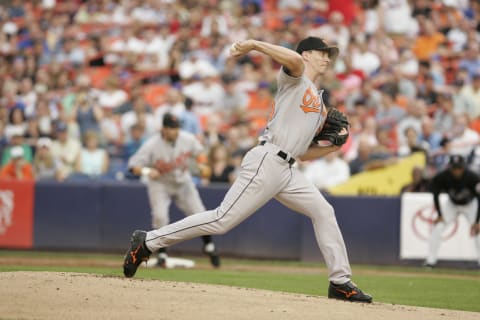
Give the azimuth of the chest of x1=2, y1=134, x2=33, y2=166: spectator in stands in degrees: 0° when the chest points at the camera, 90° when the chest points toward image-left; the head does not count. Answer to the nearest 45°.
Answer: approximately 0°

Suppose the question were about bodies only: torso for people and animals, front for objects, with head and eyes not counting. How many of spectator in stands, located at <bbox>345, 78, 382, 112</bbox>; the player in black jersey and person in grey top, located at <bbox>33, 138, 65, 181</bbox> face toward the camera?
3

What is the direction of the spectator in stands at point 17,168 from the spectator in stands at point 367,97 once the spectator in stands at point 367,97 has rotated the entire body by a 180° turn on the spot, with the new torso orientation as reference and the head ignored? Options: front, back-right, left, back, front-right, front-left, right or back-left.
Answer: left

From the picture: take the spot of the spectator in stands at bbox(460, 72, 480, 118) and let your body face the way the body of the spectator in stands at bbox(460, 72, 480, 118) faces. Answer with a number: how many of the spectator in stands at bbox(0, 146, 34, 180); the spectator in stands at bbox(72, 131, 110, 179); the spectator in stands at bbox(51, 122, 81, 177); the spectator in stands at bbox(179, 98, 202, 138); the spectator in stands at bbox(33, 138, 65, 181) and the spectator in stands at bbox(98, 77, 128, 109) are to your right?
6

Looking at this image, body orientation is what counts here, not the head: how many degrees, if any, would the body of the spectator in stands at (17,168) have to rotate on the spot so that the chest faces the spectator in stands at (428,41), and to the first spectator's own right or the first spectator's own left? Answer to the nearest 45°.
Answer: approximately 90° to the first spectator's own left

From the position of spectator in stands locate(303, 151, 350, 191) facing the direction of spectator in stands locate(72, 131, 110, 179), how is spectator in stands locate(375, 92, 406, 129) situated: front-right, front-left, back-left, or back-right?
back-right

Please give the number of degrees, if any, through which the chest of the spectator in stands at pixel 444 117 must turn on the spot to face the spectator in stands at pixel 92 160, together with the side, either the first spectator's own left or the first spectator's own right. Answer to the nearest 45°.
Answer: approximately 90° to the first spectator's own right

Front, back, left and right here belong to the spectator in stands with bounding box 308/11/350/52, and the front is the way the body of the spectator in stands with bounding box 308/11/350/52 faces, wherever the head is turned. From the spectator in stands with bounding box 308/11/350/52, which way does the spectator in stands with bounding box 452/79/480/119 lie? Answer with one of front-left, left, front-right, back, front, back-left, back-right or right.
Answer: front-left

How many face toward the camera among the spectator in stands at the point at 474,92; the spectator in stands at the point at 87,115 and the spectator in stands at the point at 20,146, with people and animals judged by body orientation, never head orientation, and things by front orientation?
3

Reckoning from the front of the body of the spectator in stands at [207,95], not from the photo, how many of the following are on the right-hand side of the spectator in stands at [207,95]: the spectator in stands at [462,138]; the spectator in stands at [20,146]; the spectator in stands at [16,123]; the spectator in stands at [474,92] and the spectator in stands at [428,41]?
2

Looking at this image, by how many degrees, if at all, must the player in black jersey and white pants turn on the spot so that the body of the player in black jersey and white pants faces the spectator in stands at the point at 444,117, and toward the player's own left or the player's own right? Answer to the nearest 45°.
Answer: approximately 180°

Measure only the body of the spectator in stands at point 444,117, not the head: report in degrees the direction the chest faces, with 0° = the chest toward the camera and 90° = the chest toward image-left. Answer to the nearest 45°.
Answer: approximately 0°

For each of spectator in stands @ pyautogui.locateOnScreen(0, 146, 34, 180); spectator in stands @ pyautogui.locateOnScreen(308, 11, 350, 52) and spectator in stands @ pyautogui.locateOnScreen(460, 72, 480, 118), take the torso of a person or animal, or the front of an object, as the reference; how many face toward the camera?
3

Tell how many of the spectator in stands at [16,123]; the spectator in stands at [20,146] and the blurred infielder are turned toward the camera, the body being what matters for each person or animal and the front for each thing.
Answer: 3

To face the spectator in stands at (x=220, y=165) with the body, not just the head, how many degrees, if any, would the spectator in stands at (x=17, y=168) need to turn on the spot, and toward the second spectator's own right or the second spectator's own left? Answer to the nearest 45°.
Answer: approximately 90° to the second spectator's own left

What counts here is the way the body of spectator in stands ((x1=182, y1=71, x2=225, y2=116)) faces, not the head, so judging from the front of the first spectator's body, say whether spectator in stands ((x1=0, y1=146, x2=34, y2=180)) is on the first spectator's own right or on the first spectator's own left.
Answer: on the first spectator's own right
